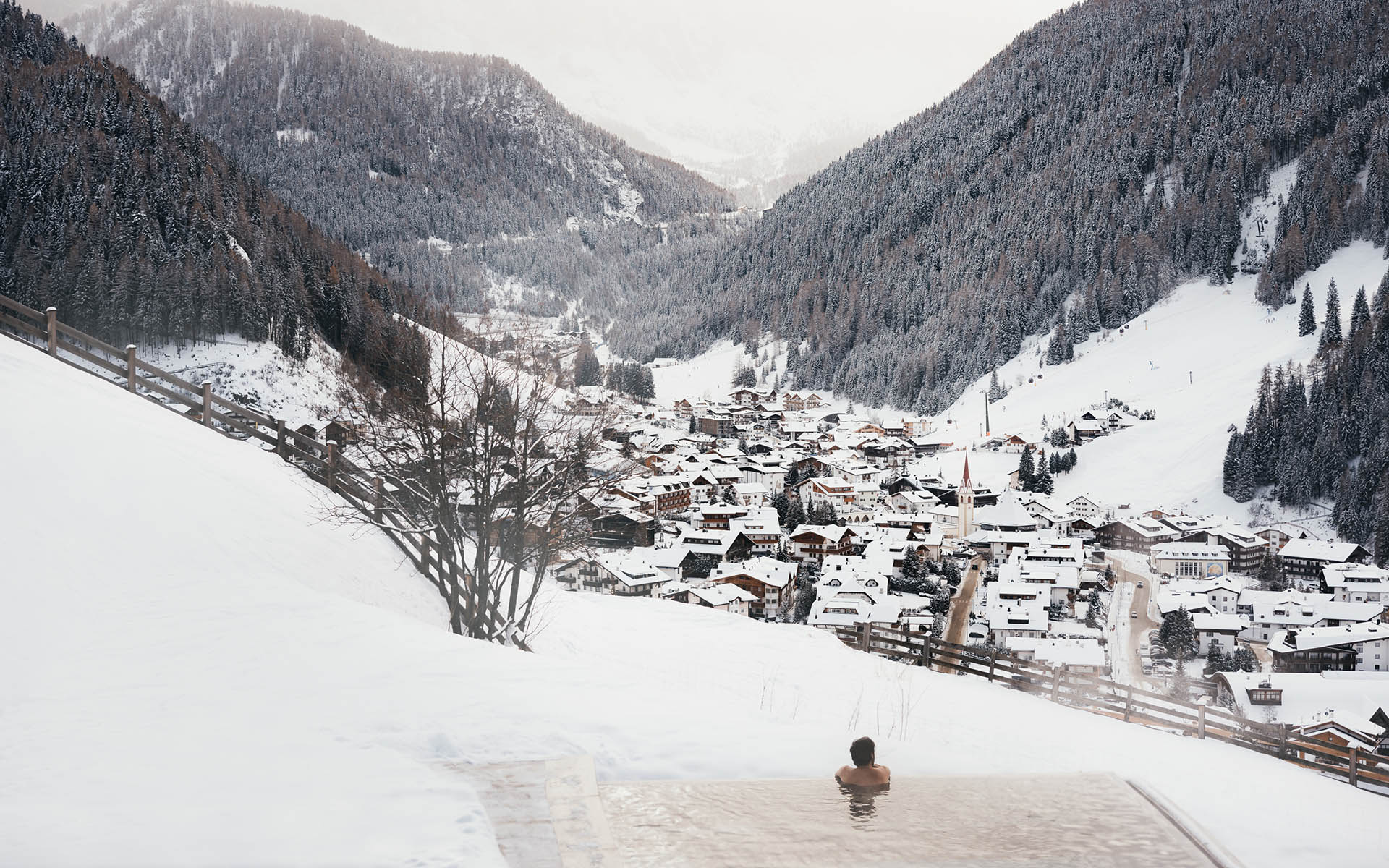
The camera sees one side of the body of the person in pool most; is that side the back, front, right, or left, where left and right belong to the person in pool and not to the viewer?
back

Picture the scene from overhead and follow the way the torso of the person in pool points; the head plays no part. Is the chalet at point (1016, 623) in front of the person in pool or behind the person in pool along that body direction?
in front

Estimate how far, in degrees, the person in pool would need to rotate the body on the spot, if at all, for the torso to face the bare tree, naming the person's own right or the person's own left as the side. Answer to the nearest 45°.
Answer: approximately 45° to the person's own left

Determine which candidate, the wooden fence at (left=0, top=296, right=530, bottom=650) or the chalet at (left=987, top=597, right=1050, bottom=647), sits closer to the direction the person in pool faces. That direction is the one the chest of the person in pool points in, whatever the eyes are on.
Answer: the chalet

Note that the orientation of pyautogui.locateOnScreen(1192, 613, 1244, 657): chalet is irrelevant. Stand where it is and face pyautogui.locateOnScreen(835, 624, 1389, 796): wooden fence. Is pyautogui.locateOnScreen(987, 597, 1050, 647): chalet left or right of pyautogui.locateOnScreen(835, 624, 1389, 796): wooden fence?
right

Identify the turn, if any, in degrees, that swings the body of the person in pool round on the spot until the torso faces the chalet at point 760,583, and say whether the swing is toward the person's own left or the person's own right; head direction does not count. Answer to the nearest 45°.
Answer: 0° — they already face it

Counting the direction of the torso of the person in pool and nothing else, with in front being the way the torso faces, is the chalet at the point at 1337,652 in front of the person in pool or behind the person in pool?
in front

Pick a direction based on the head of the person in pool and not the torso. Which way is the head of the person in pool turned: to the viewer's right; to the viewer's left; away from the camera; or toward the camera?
away from the camera
